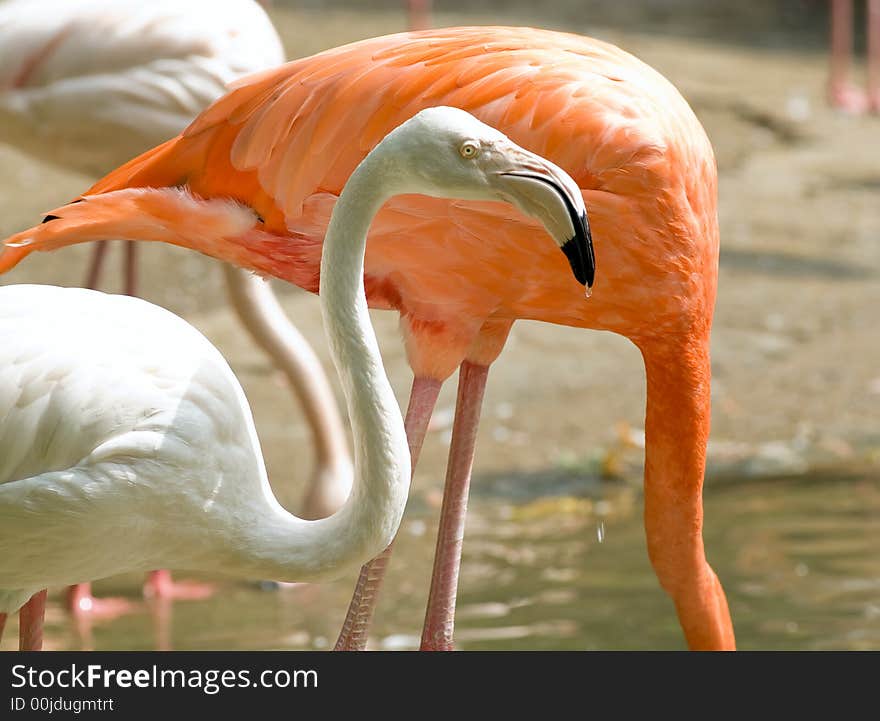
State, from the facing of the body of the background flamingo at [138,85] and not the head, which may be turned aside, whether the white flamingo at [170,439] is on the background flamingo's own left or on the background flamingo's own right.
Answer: on the background flamingo's own right

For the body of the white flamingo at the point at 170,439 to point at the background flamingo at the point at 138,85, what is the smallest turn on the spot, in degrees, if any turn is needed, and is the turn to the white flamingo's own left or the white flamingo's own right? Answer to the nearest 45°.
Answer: approximately 90° to the white flamingo's own left

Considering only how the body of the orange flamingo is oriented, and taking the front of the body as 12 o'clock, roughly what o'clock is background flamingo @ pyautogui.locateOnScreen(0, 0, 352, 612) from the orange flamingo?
The background flamingo is roughly at 8 o'clock from the orange flamingo.

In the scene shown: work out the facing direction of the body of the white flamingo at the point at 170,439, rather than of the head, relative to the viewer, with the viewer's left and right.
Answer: facing to the right of the viewer

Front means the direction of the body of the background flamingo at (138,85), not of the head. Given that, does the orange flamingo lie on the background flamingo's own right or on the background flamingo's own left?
on the background flamingo's own right

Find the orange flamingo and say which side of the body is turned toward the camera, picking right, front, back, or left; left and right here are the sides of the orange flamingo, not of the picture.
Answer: right

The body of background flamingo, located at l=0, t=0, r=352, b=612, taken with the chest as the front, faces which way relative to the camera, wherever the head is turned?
to the viewer's right

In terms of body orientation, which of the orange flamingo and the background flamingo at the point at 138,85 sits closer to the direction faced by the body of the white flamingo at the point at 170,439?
the orange flamingo
